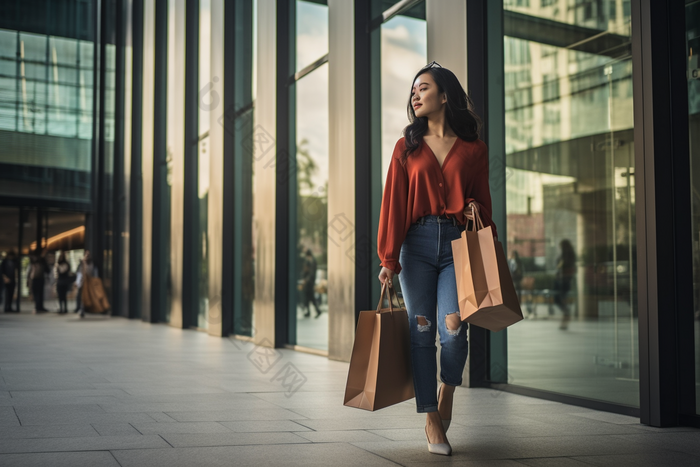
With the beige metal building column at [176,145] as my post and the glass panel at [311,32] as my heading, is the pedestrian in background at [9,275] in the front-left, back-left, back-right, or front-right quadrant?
back-right

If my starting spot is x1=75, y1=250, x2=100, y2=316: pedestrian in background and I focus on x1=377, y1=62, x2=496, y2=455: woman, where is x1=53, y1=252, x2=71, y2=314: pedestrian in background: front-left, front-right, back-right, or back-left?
back-right

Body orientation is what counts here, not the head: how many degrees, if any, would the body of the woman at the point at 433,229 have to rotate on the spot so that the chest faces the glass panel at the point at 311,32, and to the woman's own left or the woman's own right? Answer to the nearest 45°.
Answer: approximately 180°

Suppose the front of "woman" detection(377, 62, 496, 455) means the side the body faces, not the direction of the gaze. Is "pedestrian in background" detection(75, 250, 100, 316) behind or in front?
behind

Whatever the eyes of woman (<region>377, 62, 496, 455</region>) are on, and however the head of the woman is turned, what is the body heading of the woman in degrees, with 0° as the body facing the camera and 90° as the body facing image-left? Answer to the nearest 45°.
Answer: approximately 0°

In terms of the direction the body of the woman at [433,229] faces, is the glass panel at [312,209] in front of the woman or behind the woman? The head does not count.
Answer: behind

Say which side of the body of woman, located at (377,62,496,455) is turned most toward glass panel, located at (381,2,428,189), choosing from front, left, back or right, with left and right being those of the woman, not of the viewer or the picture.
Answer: back

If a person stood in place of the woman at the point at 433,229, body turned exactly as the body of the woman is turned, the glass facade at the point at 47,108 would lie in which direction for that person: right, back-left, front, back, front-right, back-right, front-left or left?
back-right

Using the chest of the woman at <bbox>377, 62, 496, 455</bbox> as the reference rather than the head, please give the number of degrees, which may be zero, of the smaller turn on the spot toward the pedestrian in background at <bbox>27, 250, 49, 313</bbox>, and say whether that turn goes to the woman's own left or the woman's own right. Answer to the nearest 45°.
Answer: approximately 135° to the woman's own right

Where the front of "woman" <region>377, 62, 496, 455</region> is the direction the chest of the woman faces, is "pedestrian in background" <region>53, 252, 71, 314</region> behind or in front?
behind

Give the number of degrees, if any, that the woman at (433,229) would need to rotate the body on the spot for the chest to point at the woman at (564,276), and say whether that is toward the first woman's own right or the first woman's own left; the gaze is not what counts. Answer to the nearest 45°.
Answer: approximately 180°
